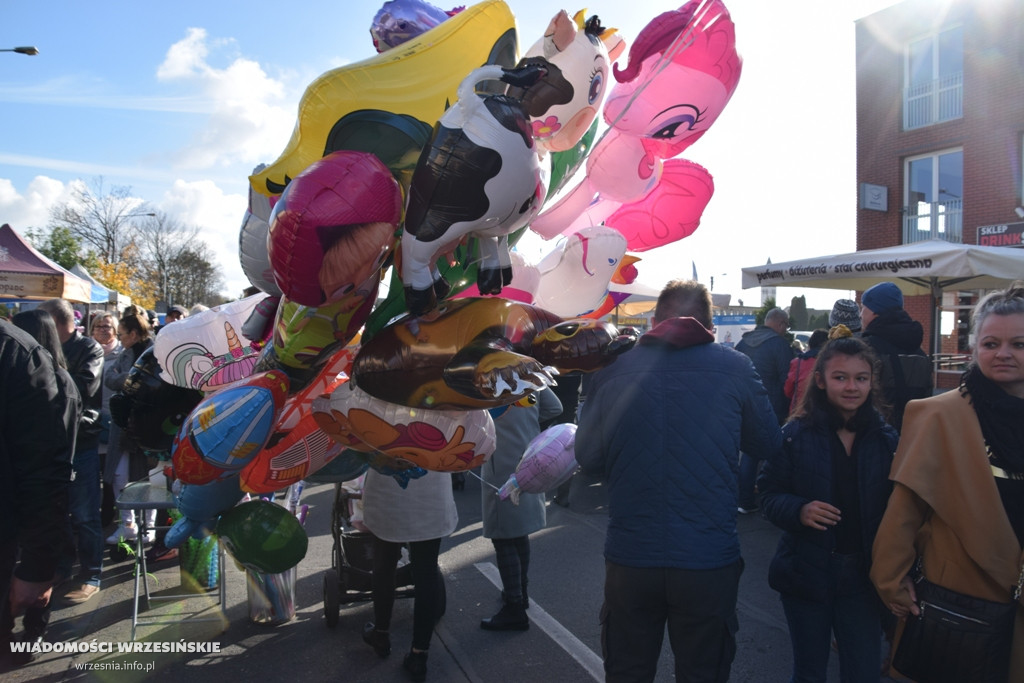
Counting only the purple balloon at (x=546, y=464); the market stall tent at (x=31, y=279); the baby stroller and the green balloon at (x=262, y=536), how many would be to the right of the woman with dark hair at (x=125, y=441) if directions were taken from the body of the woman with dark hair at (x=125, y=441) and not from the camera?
1

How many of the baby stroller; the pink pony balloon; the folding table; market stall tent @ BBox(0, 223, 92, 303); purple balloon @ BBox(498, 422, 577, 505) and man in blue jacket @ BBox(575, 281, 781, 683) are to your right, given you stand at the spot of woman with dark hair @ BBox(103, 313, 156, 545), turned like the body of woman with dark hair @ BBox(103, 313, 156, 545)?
1

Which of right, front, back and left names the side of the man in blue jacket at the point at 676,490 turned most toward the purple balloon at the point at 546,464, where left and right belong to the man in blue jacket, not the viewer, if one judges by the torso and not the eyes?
left

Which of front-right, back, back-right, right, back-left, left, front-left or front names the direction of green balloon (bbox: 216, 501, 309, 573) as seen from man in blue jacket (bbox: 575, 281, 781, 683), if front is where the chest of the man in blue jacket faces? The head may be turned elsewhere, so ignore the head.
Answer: left

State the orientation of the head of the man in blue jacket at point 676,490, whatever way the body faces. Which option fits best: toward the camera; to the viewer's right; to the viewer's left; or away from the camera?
away from the camera

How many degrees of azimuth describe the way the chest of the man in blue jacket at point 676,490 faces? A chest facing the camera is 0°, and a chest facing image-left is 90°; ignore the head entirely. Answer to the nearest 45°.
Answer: approximately 180°

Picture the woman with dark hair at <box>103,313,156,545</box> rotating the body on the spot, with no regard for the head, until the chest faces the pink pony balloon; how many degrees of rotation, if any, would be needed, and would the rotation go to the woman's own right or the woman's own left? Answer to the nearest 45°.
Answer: approximately 90° to the woman's own left

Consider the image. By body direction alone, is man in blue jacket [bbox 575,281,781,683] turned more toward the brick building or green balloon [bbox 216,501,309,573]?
the brick building

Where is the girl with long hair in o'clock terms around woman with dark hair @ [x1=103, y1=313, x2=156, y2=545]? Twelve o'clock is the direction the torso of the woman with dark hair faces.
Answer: The girl with long hair is roughly at 8 o'clock from the woman with dark hair.
